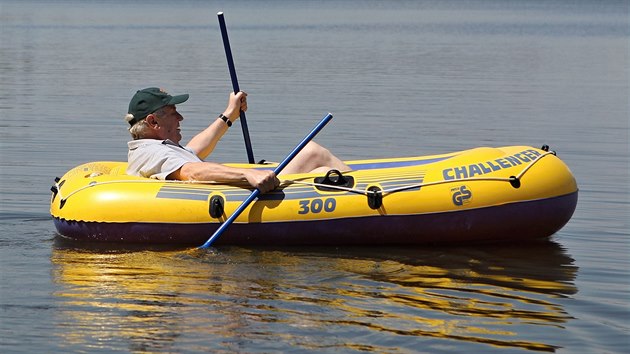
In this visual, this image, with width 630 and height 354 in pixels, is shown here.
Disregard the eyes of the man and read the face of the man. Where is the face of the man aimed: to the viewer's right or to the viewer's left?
to the viewer's right

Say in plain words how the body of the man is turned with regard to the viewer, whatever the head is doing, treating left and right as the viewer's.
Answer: facing to the right of the viewer

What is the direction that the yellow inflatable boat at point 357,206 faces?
to the viewer's right
